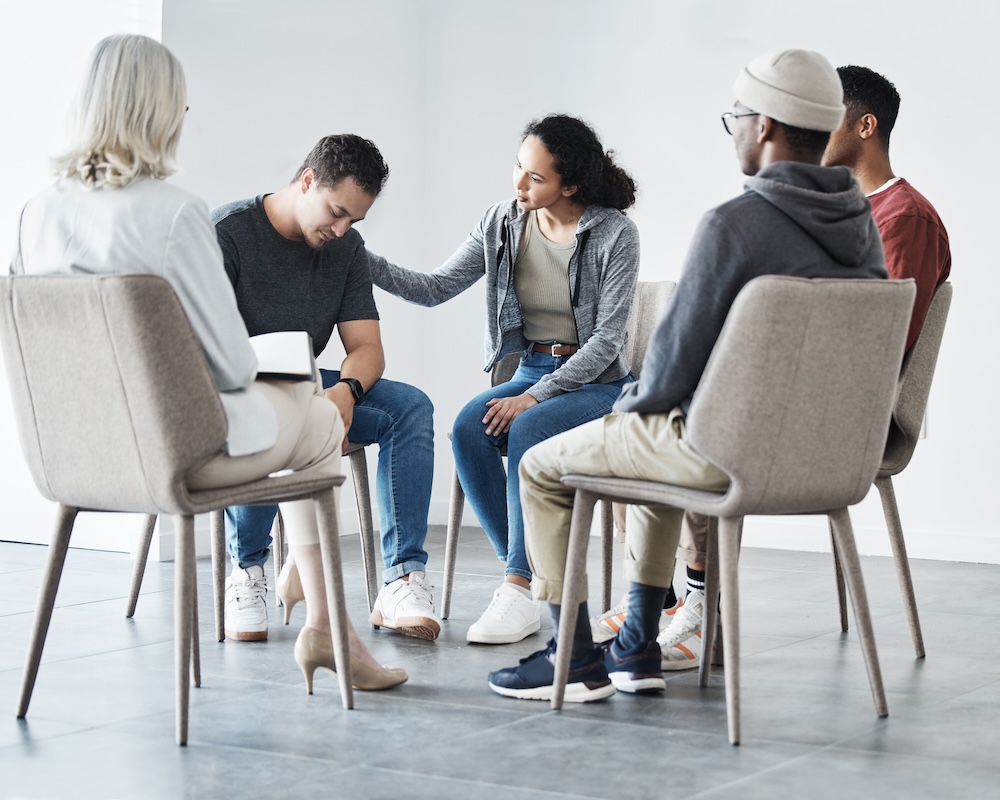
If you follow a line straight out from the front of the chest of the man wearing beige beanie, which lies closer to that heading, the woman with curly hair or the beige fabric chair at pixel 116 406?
the woman with curly hair

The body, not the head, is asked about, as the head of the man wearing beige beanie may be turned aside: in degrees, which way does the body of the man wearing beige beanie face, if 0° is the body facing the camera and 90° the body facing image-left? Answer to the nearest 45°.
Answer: approximately 135°

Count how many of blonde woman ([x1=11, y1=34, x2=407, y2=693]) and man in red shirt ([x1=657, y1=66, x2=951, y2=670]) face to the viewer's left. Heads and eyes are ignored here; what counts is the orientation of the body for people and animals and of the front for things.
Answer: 1

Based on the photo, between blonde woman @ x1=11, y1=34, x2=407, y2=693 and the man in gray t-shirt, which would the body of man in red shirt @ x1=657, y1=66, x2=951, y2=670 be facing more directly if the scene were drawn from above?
the man in gray t-shirt

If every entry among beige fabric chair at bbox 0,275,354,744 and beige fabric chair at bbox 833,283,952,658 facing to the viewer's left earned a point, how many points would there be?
1

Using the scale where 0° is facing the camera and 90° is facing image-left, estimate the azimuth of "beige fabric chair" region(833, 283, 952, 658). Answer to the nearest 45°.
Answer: approximately 90°

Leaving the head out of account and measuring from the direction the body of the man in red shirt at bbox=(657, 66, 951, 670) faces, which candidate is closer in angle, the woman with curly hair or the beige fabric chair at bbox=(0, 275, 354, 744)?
the woman with curly hair

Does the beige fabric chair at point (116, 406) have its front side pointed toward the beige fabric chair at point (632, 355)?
yes

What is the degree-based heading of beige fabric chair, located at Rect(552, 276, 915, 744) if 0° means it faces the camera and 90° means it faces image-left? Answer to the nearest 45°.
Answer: approximately 135°

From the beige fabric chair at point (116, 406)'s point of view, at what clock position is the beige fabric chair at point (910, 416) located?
the beige fabric chair at point (910, 416) is roughly at 1 o'clock from the beige fabric chair at point (116, 406).

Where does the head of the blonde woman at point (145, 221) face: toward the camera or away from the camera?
away from the camera

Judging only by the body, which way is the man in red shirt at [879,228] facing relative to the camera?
to the viewer's left

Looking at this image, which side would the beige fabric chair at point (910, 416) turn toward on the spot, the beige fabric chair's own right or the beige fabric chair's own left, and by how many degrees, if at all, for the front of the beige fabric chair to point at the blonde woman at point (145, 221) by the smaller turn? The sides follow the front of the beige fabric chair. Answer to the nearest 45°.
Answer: approximately 45° to the beige fabric chair's own left

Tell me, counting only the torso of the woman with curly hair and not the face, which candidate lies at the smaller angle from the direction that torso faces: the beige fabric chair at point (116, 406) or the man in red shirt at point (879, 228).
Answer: the beige fabric chair
